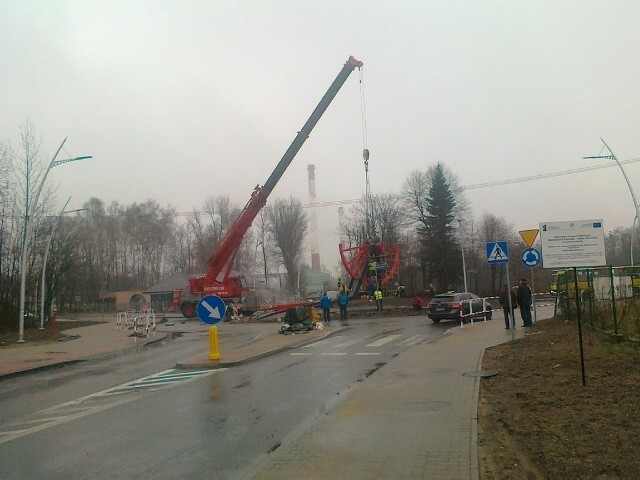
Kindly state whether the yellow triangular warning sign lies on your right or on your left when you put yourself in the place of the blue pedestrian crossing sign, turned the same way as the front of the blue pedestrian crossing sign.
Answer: on your left

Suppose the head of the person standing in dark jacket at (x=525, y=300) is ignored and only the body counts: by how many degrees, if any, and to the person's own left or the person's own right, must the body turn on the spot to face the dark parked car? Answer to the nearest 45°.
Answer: approximately 45° to the person's own left

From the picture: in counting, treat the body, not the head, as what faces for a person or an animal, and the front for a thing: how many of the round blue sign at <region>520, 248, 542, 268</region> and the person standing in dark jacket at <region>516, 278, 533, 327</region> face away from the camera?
1

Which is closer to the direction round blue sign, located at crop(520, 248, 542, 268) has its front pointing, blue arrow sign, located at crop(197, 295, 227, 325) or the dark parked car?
the blue arrow sign

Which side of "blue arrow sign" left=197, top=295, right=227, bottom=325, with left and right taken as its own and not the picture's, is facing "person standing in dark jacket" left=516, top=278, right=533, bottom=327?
left

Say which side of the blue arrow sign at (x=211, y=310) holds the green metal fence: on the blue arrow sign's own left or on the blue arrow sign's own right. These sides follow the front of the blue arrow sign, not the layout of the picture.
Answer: on the blue arrow sign's own left

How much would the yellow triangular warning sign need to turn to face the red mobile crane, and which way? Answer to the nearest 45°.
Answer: approximately 135° to its right

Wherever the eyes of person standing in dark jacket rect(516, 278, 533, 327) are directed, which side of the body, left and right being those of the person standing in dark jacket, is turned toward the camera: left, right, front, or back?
back

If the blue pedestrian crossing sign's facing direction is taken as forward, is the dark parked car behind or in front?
behind
